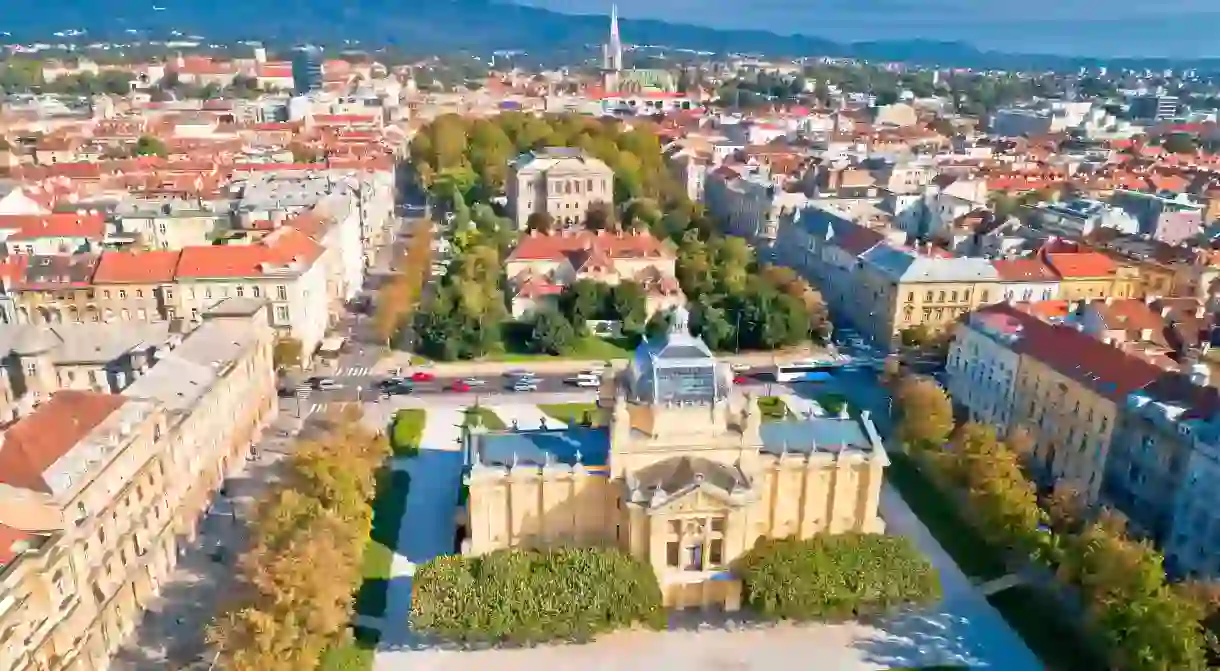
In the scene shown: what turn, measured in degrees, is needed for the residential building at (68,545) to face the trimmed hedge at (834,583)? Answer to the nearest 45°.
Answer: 0° — it already faces it

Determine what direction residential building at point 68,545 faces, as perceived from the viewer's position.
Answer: facing the viewer and to the right of the viewer

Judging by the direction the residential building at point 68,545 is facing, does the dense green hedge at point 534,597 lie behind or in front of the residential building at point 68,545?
in front
